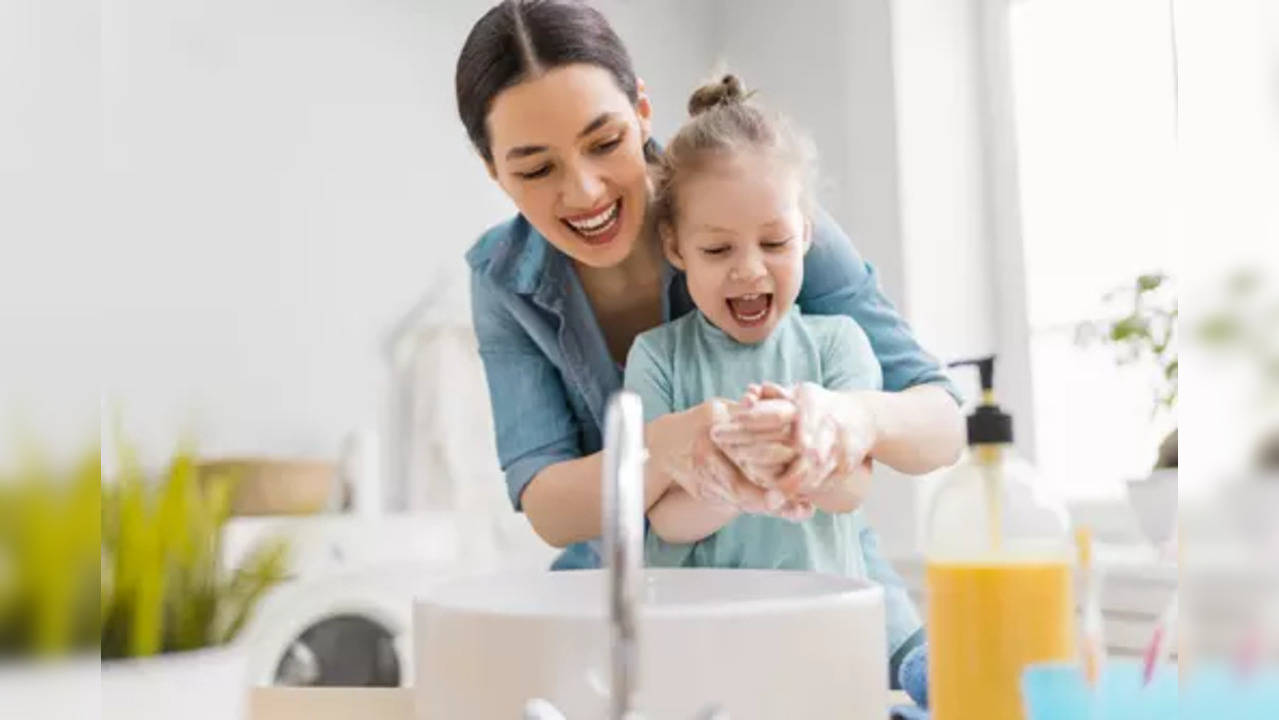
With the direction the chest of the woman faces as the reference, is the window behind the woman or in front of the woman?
behind

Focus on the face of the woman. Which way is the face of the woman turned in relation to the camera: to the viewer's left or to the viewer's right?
to the viewer's right

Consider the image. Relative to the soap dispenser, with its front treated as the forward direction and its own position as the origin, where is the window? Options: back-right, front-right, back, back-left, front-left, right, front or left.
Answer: right

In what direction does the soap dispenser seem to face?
to the viewer's left

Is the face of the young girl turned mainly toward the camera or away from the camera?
toward the camera

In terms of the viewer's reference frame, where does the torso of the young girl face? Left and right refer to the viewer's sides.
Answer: facing the viewer

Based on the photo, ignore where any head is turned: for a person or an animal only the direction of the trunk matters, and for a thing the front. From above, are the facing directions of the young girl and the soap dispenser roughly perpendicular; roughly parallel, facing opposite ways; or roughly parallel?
roughly perpendicular

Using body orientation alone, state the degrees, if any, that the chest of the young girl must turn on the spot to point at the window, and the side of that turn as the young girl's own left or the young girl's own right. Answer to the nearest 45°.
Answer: approximately 135° to the young girl's own left

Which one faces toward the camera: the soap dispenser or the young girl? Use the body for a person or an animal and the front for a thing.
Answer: the young girl

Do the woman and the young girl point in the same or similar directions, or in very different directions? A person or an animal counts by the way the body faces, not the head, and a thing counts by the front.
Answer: same or similar directions
